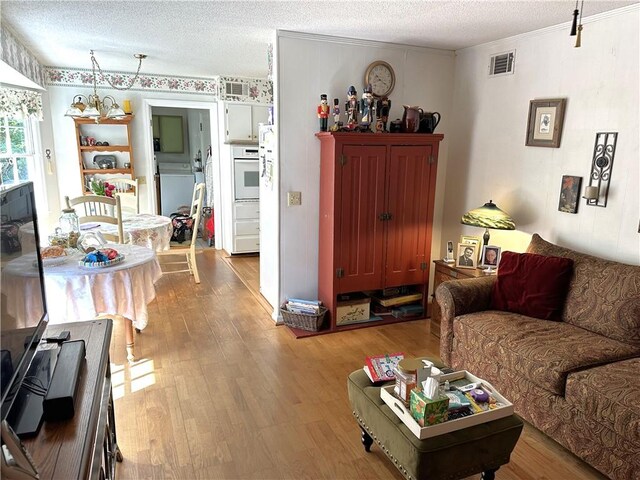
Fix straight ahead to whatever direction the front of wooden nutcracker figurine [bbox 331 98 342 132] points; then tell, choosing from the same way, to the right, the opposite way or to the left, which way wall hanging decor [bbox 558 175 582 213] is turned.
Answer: to the right

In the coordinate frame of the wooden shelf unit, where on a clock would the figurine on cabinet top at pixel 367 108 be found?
The figurine on cabinet top is roughly at 11 o'clock from the wooden shelf unit.

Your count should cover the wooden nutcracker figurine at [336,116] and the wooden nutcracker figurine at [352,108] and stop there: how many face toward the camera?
2

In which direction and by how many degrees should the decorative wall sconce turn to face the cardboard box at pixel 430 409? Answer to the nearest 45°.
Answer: approximately 45° to its left

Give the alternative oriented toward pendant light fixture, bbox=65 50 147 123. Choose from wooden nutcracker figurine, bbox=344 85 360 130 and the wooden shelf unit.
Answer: the wooden shelf unit

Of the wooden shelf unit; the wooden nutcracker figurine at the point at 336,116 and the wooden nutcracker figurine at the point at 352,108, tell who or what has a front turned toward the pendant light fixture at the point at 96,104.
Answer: the wooden shelf unit

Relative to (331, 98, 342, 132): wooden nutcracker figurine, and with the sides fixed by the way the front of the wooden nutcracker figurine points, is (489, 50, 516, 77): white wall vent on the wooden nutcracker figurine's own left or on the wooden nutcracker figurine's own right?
on the wooden nutcracker figurine's own left

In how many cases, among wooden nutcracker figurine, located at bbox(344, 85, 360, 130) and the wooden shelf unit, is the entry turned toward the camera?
2

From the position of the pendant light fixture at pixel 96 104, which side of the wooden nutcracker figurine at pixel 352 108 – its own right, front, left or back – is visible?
right

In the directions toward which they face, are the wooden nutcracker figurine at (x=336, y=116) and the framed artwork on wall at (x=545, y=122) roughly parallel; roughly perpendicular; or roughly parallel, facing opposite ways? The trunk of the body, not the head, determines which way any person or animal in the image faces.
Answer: roughly perpendicular
